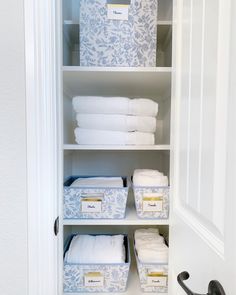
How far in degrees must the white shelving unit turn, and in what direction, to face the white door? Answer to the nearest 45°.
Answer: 0° — it already faces it

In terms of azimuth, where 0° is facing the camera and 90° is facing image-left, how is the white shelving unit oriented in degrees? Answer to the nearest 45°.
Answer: approximately 0°
